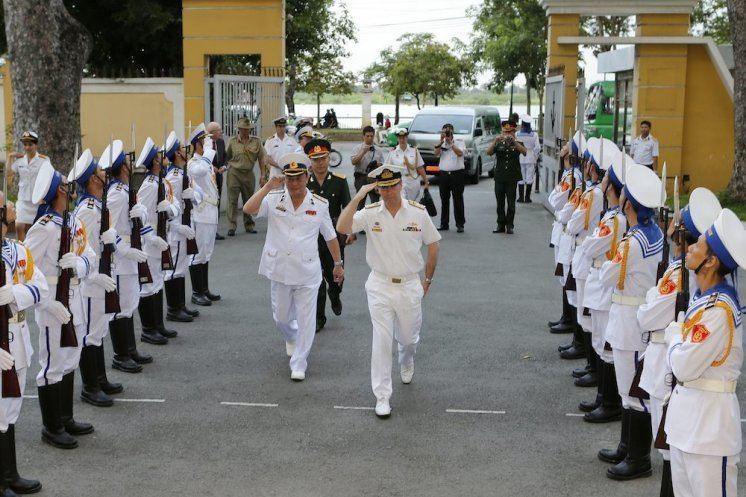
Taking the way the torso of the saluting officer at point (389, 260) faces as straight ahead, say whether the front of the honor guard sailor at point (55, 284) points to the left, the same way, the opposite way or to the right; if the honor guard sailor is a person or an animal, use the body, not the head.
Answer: to the left

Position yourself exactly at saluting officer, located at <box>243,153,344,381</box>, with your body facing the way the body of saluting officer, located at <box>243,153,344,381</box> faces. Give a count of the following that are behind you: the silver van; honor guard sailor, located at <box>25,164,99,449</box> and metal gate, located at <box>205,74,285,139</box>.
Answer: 2

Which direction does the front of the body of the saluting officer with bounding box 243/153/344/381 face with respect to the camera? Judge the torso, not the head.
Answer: toward the camera

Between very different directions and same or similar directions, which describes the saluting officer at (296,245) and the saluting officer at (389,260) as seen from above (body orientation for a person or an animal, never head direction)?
same or similar directions

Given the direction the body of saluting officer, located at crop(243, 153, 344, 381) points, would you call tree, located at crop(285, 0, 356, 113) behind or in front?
behind

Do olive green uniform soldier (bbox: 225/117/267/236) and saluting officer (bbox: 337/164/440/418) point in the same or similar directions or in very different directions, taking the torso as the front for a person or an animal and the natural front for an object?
same or similar directions

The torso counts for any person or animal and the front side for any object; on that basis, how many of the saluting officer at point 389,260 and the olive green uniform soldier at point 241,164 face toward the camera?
2

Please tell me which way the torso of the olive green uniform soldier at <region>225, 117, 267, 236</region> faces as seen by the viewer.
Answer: toward the camera

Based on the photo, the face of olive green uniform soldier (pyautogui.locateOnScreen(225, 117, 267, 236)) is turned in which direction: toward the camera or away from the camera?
toward the camera

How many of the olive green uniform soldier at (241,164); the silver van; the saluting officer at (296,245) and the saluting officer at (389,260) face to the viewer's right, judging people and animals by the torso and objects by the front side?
0

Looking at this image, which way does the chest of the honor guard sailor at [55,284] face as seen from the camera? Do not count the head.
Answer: to the viewer's right

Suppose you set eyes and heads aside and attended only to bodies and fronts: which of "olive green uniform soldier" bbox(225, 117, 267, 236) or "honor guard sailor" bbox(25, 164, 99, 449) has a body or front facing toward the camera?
the olive green uniform soldier

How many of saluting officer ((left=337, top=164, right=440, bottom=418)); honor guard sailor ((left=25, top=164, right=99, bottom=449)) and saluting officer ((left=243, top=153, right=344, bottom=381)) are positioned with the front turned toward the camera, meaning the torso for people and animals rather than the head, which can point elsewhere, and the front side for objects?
2

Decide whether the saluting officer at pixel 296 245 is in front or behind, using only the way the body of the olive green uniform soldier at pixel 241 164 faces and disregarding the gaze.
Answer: in front

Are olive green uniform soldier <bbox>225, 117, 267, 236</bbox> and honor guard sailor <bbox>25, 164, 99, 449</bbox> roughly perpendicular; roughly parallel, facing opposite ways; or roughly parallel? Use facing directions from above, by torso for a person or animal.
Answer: roughly perpendicular

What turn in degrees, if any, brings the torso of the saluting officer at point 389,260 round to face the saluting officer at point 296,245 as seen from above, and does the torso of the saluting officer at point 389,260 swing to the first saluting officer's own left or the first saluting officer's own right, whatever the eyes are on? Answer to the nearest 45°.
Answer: approximately 135° to the first saluting officer's own right

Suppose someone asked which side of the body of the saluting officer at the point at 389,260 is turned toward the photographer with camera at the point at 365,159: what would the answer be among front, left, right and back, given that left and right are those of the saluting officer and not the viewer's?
back
